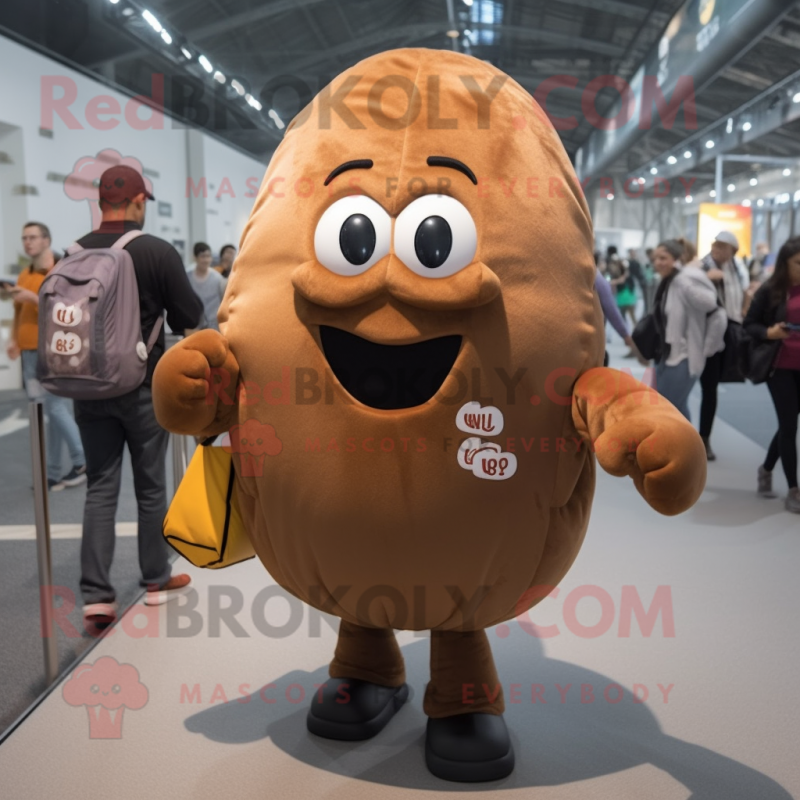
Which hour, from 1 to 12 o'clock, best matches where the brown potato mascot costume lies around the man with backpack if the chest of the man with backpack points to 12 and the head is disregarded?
The brown potato mascot costume is roughly at 4 o'clock from the man with backpack.

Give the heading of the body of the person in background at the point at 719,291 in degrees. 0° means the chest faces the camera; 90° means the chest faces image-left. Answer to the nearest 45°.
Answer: approximately 45°

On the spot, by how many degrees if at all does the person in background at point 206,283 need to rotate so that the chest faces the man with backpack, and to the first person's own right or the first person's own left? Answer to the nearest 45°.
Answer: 0° — they already face them

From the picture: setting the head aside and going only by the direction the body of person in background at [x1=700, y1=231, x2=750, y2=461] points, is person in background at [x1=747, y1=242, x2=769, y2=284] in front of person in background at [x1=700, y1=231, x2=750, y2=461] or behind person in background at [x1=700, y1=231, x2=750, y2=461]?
behind

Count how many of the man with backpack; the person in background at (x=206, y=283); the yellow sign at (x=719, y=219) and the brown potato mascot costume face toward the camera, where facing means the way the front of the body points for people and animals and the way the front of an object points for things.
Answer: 3

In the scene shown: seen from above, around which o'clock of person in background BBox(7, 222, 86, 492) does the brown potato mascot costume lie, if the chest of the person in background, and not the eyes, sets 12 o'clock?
The brown potato mascot costume is roughly at 10 o'clock from the person in background.

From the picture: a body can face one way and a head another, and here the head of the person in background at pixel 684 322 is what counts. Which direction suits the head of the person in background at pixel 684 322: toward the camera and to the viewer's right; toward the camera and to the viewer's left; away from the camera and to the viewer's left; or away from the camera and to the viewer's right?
toward the camera and to the viewer's left

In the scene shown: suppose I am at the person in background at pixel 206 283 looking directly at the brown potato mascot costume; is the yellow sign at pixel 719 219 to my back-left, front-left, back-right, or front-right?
back-left

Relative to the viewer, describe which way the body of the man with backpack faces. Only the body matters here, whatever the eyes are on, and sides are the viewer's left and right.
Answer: facing away from the viewer and to the right of the viewer

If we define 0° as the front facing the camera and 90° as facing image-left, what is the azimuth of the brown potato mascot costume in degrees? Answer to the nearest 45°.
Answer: approximately 0°
